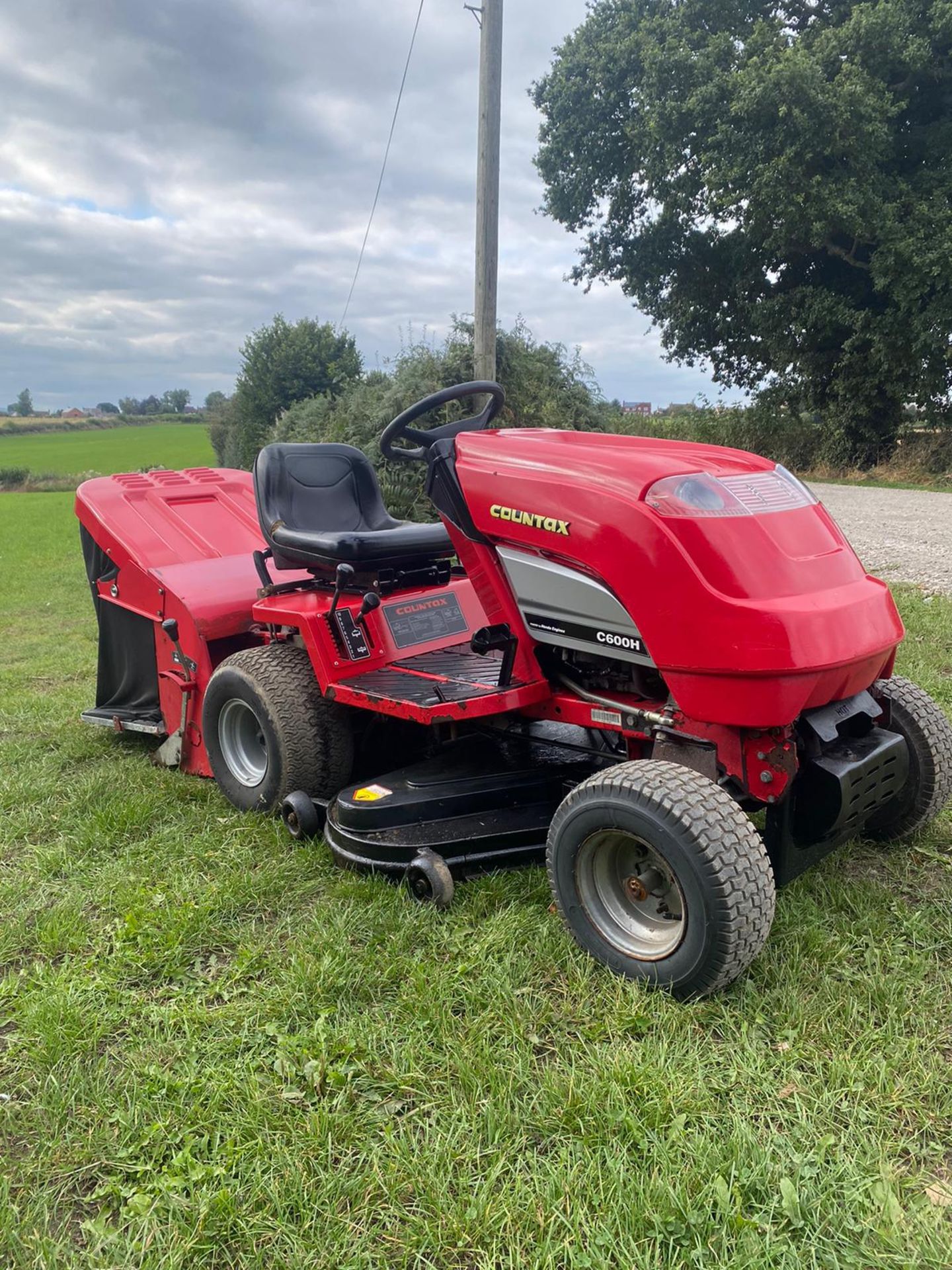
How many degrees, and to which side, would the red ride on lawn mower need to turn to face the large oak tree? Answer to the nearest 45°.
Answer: approximately 135° to its left

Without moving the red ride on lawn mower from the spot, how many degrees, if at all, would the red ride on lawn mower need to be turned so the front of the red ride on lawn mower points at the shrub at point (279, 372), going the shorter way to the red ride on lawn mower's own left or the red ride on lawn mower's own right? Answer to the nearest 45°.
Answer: approximately 135° to the red ride on lawn mower's own left

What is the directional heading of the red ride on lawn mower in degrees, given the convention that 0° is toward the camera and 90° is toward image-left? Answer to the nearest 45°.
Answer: approximately 315°

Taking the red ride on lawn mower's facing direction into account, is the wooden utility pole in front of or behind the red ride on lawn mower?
behind

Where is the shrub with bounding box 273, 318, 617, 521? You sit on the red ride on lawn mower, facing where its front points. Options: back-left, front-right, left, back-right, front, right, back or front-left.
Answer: back-left
